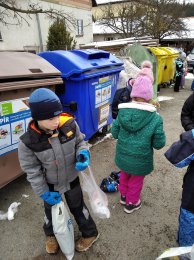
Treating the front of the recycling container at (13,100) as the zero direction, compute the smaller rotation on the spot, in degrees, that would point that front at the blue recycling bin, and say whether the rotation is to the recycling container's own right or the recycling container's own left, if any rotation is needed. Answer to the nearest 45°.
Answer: approximately 90° to the recycling container's own left

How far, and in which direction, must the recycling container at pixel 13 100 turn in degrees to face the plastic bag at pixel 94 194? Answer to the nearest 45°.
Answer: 0° — it already faces it

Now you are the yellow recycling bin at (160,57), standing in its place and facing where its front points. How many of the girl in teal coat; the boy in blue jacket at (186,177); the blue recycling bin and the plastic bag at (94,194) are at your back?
0

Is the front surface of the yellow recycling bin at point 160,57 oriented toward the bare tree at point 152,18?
no

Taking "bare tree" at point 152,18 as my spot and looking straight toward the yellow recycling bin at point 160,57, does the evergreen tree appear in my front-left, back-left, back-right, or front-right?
front-right

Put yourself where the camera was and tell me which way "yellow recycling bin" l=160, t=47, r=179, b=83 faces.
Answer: facing the viewer and to the right of the viewer

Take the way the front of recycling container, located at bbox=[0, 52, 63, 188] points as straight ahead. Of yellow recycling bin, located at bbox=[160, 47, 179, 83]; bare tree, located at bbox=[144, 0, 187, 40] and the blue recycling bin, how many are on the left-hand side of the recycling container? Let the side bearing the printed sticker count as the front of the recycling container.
3

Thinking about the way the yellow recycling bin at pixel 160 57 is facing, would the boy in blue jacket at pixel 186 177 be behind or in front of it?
in front

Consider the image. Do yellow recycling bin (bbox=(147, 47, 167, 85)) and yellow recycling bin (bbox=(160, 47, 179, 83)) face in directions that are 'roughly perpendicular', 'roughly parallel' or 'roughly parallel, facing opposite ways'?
roughly parallel

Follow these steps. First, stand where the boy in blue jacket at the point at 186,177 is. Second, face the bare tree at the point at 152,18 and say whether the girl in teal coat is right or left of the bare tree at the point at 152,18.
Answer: left

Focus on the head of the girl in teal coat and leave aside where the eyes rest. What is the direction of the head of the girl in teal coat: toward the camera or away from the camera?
away from the camera

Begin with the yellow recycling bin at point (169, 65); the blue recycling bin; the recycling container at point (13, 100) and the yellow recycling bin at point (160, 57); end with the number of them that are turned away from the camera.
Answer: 0

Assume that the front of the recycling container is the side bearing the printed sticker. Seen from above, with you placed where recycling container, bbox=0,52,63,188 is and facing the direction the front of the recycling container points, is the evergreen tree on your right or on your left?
on your left

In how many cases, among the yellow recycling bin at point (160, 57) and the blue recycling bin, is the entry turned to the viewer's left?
0

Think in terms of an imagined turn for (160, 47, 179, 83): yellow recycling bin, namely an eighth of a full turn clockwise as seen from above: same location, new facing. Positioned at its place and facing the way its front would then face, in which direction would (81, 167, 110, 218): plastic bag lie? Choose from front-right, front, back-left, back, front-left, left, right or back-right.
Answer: front

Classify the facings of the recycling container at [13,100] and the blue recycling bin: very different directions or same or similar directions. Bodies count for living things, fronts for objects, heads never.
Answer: same or similar directions

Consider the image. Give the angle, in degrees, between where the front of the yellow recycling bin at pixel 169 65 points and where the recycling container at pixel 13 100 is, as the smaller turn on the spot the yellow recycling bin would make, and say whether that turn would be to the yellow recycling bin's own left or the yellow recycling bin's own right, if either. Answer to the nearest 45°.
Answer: approximately 45° to the yellow recycling bin's own right

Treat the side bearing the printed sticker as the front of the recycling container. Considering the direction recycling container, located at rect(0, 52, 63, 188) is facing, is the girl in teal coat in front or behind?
in front
